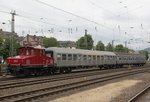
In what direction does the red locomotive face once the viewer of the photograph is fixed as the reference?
facing the viewer and to the left of the viewer
